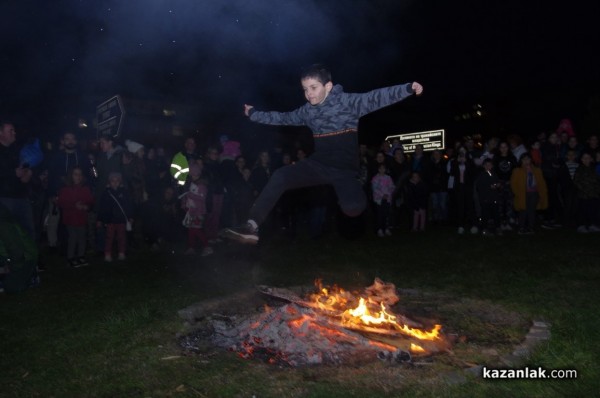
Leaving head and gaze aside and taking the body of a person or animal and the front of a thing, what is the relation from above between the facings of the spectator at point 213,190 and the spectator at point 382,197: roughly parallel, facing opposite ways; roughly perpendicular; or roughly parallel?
roughly parallel

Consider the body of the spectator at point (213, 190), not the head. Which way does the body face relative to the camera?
toward the camera

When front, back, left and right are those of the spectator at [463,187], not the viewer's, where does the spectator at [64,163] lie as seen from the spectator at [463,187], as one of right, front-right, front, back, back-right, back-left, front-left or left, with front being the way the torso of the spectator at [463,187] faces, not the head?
front-right

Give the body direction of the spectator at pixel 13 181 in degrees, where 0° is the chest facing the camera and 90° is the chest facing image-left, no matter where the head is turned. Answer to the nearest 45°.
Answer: approximately 315°

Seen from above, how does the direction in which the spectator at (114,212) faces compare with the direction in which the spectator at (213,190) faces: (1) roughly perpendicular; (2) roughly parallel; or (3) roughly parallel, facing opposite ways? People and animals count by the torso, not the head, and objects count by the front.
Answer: roughly parallel

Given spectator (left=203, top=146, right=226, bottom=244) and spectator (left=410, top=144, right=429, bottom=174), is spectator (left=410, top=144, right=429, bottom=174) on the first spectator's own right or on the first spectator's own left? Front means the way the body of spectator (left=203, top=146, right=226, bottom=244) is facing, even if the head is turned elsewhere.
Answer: on the first spectator's own left

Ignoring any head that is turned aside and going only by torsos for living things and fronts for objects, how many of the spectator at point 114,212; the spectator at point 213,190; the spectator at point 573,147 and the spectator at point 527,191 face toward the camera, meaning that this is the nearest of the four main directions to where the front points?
4

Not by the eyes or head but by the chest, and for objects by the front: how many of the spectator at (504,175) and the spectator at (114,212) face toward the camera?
2

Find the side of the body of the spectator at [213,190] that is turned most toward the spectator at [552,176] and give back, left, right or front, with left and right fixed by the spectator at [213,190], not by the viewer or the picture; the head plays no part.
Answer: left

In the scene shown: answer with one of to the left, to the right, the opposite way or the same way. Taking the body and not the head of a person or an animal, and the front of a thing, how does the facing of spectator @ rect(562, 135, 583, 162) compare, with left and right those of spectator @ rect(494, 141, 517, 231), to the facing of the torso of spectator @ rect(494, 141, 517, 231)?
the same way

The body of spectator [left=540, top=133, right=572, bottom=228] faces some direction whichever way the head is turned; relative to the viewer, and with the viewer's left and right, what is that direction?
facing the viewer and to the left of the viewer

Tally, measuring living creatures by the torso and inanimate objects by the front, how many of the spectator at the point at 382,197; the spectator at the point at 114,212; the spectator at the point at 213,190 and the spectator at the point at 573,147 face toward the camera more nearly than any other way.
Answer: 4

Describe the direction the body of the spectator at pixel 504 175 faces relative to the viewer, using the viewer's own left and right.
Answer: facing the viewer

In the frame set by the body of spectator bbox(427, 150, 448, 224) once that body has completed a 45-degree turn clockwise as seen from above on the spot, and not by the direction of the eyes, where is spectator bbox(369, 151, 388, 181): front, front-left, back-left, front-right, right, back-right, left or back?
front

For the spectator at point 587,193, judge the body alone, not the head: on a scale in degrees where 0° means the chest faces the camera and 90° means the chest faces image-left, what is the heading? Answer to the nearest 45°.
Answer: approximately 0°

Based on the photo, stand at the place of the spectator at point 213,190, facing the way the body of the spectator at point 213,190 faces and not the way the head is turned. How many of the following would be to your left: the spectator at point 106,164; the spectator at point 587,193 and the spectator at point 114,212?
1

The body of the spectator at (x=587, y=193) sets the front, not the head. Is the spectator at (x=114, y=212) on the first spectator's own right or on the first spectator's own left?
on the first spectator's own right

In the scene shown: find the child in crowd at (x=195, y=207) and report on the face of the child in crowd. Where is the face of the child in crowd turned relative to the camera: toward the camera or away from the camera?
toward the camera
